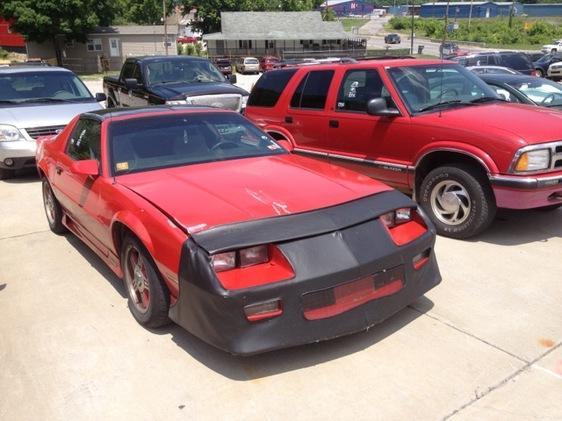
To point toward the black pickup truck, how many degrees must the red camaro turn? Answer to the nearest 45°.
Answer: approximately 135° to its left

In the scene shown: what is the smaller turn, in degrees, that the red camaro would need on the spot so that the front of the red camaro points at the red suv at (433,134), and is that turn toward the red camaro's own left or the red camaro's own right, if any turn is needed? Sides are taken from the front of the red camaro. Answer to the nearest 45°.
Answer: approximately 90° to the red camaro's own left

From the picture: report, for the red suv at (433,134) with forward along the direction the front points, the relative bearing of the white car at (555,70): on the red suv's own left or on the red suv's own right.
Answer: on the red suv's own left

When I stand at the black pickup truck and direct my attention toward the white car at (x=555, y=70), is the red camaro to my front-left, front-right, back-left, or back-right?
back-right

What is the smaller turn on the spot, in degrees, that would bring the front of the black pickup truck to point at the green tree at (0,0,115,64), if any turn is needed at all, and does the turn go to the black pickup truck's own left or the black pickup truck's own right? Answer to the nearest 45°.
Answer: approximately 135° to the black pickup truck's own left

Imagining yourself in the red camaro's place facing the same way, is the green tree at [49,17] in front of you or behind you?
behind

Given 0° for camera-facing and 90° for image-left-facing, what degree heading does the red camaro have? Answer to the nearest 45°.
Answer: approximately 315°

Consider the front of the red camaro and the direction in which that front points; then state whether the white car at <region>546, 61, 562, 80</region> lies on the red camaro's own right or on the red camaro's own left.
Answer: on the red camaro's own left

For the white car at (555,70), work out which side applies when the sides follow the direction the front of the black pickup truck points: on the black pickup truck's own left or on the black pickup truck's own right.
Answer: on the black pickup truck's own left
